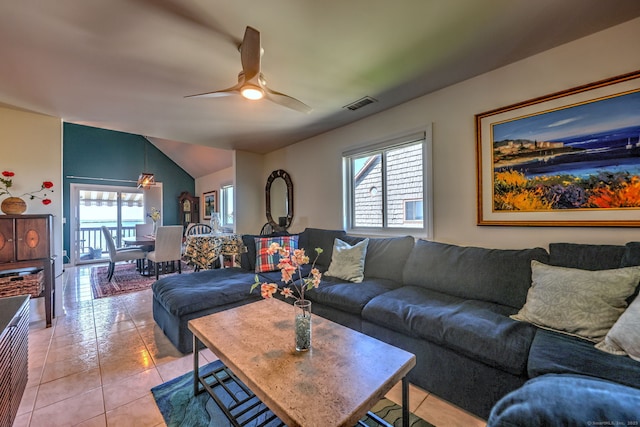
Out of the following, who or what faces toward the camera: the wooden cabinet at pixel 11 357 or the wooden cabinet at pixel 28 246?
the wooden cabinet at pixel 28 246

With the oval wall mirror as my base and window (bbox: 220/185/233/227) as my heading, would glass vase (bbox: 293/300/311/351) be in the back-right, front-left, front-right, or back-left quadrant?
back-left

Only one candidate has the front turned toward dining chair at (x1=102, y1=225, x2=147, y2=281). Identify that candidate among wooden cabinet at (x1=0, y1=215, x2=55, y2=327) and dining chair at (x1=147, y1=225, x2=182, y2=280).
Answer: dining chair at (x1=147, y1=225, x2=182, y2=280)

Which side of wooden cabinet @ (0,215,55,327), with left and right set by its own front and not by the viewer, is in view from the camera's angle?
front

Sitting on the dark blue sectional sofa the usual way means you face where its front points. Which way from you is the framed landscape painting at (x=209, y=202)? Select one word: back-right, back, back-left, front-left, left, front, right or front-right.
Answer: right

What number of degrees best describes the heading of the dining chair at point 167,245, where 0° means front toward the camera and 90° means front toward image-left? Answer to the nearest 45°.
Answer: approximately 135°

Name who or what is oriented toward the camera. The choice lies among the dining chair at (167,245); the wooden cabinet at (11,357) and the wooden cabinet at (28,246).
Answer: the wooden cabinet at (28,246)

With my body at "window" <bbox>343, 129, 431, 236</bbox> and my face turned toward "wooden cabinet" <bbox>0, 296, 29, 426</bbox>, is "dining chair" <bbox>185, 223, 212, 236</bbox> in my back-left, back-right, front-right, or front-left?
front-right

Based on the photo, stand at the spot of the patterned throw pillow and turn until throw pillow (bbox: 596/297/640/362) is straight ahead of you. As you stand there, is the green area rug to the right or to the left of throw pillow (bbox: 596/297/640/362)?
right

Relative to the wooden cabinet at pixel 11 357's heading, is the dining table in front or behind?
in front

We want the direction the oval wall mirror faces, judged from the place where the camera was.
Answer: facing the viewer and to the left of the viewer

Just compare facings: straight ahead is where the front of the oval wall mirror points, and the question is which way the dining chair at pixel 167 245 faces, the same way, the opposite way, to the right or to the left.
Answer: to the right

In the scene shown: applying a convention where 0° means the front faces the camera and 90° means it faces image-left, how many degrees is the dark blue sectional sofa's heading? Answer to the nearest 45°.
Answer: approximately 45°

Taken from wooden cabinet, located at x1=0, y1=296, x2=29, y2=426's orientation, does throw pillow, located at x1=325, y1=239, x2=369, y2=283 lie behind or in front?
in front

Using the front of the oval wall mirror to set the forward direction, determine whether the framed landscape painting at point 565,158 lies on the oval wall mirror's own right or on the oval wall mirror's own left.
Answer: on the oval wall mirror's own left

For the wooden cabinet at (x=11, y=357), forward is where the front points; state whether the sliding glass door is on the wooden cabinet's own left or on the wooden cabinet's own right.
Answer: on the wooden cabinet's own left
